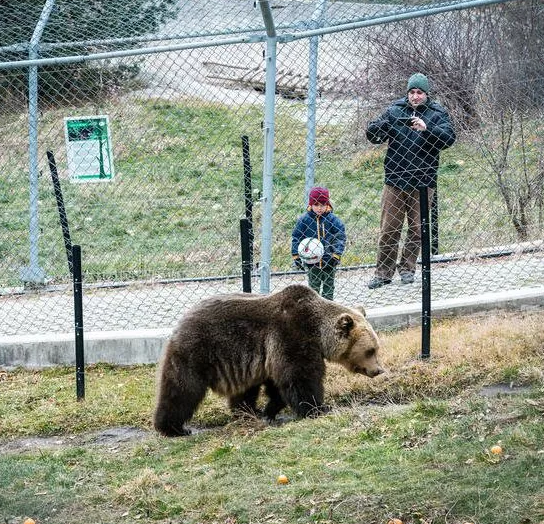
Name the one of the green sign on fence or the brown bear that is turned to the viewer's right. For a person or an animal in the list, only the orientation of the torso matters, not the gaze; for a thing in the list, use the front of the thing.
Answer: the brown bear

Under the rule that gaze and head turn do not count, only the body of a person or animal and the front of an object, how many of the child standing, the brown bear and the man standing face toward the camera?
2

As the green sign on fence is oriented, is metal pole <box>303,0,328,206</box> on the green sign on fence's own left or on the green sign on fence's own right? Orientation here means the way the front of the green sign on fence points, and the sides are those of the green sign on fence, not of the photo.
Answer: on the green sign on fence's own left

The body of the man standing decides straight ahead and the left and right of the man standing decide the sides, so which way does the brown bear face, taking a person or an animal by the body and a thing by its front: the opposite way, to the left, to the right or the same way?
to the left

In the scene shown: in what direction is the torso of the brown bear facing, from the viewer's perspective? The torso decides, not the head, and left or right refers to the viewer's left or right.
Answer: facing to the right of the viewer

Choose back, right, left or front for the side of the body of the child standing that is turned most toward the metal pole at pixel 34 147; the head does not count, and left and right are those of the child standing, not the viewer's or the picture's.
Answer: right

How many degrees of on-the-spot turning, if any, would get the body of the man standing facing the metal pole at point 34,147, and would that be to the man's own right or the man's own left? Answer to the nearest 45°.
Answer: approximately 90° to the man's own right

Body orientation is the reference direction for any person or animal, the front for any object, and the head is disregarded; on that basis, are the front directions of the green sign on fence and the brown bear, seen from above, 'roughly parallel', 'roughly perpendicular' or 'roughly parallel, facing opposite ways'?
roughly perpendicular

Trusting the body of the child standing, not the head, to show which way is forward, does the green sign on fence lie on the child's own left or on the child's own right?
on the child's own right

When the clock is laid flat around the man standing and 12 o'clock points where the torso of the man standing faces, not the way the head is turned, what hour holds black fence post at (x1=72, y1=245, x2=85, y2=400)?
The black fence post is roughly at 2 o'clock from the man standing.

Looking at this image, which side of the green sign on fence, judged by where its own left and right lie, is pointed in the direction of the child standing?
left
